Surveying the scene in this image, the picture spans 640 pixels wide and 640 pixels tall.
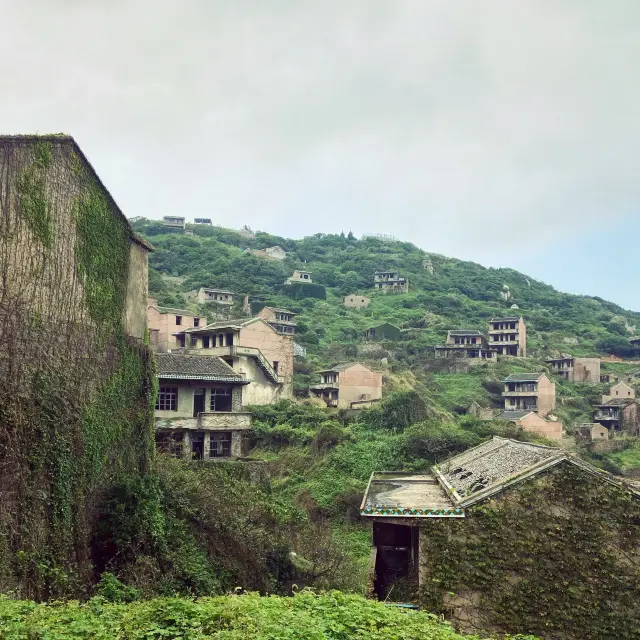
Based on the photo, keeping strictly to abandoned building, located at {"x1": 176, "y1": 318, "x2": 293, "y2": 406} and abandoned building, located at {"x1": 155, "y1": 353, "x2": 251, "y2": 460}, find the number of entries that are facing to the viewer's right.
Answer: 0

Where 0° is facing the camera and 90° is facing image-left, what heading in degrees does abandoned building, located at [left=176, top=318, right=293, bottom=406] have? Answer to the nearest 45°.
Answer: approximately 45°

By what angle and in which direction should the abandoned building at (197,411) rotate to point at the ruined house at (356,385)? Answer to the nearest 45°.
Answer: approximately 135° to its left

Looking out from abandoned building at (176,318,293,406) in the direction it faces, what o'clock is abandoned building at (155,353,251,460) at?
abandoned building at (155,353,251,460) is roughly at 11 o'clock from abandoned building at (176,318,293,406).

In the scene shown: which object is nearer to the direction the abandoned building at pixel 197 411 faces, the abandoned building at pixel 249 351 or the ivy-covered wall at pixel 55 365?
the ivy-covered wall

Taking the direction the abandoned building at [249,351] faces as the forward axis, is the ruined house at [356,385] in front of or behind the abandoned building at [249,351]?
behind

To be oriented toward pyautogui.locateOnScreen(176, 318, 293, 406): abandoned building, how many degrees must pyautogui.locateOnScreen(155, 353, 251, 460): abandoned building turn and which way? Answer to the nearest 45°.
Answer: approximately 180°

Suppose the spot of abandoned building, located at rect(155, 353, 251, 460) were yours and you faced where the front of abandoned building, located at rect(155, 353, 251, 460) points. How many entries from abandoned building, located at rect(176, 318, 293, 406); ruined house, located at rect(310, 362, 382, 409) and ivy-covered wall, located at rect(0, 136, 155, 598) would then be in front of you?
1

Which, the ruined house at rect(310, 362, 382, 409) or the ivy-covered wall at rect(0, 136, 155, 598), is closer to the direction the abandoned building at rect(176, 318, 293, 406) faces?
the ivy-covered wall

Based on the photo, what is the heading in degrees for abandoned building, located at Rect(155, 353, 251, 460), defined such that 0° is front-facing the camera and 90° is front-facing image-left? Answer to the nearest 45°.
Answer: approximately 0°

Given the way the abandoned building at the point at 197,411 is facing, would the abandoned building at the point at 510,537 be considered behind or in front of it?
in front
